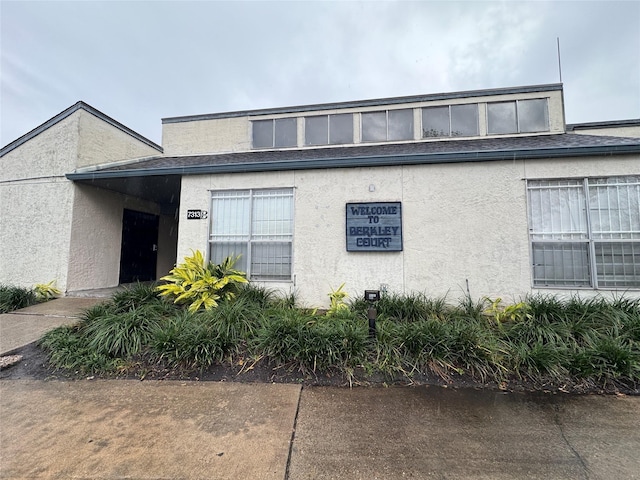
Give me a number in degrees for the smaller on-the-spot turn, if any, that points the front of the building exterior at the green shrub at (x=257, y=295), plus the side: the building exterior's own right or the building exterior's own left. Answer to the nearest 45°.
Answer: approximately 90° to the building exterior's own right

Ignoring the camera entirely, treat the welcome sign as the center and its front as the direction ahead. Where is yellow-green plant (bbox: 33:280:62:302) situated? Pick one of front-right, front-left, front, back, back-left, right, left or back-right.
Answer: right

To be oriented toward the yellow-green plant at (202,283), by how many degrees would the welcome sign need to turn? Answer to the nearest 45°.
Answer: approximately 90° to its right

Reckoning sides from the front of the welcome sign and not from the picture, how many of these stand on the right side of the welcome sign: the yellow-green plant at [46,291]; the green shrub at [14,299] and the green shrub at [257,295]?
3

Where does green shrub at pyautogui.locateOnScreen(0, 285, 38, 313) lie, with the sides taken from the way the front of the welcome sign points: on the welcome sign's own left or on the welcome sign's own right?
on the welcome sign's own right

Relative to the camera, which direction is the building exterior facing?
toward the camera

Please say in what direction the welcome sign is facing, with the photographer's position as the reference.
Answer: facing the viewer

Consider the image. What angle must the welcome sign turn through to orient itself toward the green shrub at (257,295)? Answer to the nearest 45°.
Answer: approximately 90° to its right

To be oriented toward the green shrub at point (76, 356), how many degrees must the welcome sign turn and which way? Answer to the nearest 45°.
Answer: approximately 45° to its right

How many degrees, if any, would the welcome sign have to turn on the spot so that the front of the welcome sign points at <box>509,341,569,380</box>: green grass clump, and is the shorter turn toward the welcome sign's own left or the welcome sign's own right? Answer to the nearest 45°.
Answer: approximately 45° to the welcome sign's own left
